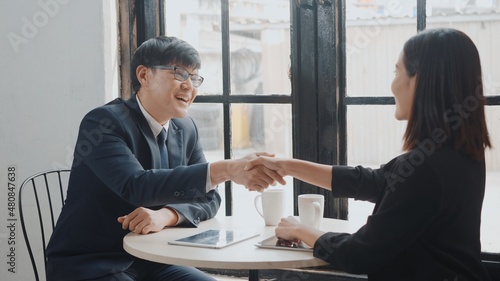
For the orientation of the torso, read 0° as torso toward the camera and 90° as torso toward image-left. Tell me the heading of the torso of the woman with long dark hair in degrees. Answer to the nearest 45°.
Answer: approximately 135°

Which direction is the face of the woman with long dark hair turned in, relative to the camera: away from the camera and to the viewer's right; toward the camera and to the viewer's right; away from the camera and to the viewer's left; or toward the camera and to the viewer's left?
away from the camera and to the viewer's left

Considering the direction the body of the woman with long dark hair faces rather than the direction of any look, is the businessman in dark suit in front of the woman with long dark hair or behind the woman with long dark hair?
in front

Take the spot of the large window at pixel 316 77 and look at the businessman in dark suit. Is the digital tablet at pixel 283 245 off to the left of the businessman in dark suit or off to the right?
left

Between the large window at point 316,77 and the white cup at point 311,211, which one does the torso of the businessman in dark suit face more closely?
the white cup

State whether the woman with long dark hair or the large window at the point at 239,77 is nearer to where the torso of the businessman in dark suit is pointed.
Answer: the woman with long dark hair

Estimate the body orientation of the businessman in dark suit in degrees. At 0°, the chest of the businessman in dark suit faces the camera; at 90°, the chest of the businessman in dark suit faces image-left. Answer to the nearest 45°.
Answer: approximately 315°

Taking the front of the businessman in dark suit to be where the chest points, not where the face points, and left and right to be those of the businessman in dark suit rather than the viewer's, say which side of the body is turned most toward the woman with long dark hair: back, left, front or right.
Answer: front

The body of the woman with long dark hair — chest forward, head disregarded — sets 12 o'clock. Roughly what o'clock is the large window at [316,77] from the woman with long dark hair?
The large window is roughly at 1 o'clock from the woman with long dark hair.

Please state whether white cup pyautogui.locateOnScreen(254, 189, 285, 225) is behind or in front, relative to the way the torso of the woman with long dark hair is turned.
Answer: in front

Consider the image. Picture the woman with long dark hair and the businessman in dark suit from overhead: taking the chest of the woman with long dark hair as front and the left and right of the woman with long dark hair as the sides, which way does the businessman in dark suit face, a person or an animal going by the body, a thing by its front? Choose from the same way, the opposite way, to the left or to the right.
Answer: the opposite way

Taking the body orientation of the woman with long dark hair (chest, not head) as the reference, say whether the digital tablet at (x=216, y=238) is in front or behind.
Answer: in front
